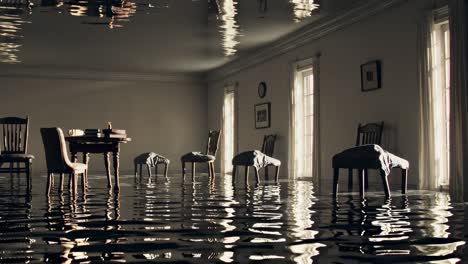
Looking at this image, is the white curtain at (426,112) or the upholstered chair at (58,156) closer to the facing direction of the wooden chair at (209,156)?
the upholstered chair

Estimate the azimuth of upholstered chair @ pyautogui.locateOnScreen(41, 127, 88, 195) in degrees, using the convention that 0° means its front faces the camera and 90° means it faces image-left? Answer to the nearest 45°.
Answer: approximately 225°

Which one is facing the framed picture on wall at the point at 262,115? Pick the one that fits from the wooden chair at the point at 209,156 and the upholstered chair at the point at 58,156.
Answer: the upholstered chair at the point at 58,156

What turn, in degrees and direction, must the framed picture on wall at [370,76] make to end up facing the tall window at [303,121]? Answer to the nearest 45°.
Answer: approximately 90° to its right

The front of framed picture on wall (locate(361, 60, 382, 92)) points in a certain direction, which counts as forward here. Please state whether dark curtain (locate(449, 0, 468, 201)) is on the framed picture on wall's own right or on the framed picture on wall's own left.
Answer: on the framed picture on wall's own left

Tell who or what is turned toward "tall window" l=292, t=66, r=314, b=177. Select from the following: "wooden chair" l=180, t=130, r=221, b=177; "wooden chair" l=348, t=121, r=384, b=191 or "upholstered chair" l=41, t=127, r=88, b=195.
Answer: "upholstered chair" l=41, t=127, r=88, b=195

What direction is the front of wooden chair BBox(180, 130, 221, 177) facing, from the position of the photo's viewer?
facing the viewer and to the left of the viewer

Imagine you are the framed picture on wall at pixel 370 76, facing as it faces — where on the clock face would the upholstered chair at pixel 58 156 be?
The upholstered chair is roughly at 12 o'clock from the framed picture on wall.

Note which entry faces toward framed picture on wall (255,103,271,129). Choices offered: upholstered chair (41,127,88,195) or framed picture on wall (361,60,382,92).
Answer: the upholstered chair

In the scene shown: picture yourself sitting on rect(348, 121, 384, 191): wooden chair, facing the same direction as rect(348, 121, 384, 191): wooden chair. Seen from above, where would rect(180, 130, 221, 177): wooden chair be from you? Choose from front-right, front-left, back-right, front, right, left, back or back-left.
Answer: right

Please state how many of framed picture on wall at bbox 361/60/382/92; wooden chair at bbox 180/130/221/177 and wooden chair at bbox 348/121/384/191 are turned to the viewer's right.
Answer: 0

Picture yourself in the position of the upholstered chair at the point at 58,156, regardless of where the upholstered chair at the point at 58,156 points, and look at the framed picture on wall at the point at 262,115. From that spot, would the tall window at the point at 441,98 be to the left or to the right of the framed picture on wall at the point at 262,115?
right

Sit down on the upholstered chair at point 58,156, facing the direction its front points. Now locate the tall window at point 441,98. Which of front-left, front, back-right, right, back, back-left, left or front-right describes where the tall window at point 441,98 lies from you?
front-right

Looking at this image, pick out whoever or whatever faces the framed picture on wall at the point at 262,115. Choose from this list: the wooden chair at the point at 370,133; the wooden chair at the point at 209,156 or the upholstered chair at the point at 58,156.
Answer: the upholstered chair at the point at 58,156

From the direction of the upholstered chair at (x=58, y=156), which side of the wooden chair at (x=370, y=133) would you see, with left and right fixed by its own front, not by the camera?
front

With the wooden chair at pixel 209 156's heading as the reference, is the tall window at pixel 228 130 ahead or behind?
behind

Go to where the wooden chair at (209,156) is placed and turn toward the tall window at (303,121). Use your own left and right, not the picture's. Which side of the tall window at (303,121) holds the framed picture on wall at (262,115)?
left

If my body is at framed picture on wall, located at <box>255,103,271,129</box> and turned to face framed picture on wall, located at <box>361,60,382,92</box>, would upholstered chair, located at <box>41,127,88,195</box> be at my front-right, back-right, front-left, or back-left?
front-right
